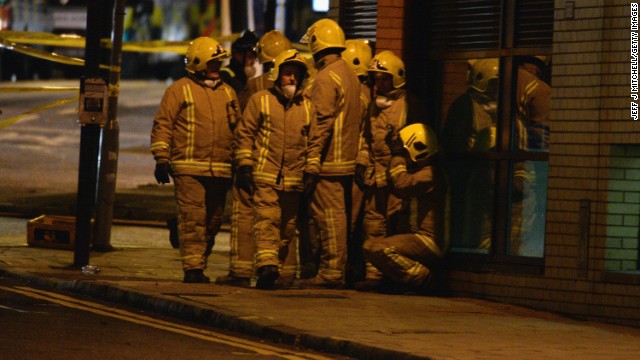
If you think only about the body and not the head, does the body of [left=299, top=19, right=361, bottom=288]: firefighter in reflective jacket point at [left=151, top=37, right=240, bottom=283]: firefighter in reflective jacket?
yes

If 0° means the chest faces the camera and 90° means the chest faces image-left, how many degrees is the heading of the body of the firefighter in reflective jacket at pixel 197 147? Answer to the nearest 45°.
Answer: approximately 315°

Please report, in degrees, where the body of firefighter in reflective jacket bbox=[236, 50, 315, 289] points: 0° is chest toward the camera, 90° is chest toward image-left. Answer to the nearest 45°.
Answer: approximately 0°

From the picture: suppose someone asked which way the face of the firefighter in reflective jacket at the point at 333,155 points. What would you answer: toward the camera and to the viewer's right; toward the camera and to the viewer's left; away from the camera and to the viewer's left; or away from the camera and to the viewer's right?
away from the camera and to the viewer's left

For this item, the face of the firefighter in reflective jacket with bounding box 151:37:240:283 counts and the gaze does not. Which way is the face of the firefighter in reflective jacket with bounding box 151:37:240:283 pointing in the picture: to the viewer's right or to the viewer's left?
to the viewer's right

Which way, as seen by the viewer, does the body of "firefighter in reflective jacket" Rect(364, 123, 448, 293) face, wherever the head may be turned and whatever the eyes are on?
to the viewer's left
